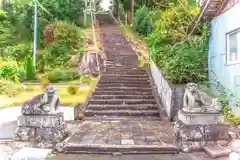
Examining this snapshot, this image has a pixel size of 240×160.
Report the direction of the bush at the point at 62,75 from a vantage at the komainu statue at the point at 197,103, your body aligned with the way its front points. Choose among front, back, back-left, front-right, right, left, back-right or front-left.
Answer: right

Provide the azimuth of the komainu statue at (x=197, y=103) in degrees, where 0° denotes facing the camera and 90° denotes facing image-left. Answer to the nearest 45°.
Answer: approximately 45°

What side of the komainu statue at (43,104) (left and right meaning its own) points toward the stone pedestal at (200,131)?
front

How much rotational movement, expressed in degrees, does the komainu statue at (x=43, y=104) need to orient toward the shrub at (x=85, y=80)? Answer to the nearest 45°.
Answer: approximately 135° to its left

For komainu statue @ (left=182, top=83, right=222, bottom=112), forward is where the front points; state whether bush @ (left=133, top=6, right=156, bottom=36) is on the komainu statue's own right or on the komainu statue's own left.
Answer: on the komainu statue's own right

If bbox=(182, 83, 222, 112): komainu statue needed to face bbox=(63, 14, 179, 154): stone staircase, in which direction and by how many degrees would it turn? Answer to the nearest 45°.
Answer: approximately 90° to its right

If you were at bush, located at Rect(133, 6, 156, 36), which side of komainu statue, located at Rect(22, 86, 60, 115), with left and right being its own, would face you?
left

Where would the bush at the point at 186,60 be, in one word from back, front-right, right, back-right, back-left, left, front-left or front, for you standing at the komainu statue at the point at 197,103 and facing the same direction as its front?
back-right

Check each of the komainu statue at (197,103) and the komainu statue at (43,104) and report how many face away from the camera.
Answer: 0

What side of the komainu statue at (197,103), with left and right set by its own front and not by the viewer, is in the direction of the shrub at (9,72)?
right

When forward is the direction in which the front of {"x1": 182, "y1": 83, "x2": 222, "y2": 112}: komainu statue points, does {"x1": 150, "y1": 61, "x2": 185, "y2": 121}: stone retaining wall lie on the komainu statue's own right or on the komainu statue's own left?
on the komainu statue's own right

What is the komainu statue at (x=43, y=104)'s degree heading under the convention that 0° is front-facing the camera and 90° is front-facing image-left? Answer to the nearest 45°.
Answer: approximately 315°

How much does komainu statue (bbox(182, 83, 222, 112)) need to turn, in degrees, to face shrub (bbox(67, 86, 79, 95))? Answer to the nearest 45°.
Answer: approximately 90° to its right
